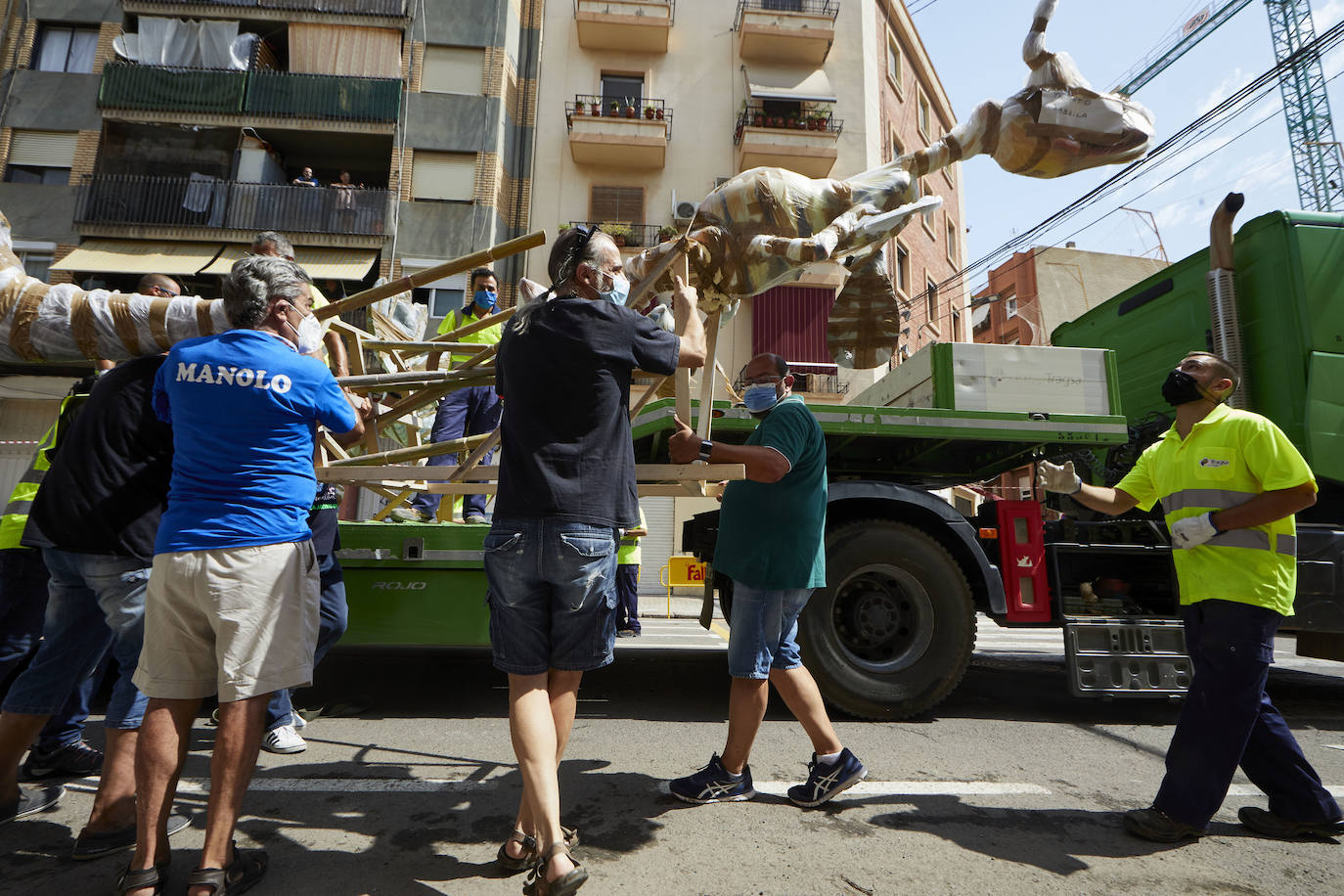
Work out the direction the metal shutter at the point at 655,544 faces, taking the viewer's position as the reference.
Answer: facing the viewer

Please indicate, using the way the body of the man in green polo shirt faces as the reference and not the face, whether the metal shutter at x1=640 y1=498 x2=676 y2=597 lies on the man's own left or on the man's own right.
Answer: on the man's own right

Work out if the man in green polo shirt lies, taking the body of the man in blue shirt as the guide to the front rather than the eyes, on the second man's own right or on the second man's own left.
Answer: on the second man's own right

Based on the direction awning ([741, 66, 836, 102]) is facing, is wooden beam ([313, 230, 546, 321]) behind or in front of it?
in front

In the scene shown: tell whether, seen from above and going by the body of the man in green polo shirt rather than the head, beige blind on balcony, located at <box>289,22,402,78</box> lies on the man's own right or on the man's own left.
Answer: on the man's own right

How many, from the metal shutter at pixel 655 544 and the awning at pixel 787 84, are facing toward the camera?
2

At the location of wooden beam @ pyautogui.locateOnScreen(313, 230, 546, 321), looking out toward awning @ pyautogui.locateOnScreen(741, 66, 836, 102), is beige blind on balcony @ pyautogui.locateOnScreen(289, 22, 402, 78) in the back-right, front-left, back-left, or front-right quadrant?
front-left

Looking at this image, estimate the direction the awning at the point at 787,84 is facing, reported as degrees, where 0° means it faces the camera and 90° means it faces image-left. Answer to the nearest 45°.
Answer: approximately 0°

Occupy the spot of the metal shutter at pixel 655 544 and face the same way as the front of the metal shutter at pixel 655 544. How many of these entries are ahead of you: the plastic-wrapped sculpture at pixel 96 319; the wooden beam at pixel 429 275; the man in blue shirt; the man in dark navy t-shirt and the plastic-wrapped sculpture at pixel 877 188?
5

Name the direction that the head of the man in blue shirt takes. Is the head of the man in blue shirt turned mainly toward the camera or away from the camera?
away from the camera

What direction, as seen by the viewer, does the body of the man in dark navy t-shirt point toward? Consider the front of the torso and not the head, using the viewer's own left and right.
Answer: facing away from the viewer and to the right of the viewer

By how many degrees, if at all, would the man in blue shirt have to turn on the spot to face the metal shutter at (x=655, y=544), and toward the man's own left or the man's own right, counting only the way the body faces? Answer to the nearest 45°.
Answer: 0° — they already face it
